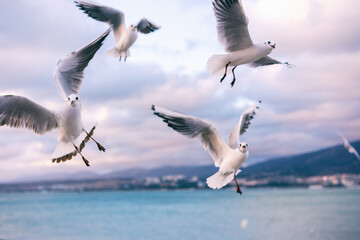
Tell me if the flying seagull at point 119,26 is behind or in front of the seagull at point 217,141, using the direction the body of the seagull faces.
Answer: behind

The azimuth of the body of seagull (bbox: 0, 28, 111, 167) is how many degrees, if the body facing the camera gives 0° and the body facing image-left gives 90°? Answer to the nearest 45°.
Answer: approximately 0°

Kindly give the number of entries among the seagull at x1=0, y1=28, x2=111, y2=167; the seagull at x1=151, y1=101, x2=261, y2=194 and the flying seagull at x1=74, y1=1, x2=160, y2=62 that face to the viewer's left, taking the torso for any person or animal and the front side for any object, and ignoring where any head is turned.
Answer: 0

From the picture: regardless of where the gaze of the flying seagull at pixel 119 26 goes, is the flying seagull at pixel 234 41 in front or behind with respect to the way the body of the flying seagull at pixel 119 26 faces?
in front

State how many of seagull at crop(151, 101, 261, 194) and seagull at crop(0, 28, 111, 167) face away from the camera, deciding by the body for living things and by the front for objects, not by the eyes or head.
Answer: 0

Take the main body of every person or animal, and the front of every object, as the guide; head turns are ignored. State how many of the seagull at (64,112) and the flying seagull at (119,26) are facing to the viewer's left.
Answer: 0

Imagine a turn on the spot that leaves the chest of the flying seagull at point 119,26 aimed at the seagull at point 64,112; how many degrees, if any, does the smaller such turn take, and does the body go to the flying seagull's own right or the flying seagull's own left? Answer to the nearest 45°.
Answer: approximately 45° to the flying seagull's own right

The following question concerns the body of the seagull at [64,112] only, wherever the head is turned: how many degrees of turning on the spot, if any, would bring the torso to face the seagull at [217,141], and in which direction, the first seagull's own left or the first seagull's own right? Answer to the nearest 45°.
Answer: approximately 45° to the first seagull's own left

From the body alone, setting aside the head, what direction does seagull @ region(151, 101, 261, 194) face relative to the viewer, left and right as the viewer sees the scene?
facing the viewer and to the right of the viewer

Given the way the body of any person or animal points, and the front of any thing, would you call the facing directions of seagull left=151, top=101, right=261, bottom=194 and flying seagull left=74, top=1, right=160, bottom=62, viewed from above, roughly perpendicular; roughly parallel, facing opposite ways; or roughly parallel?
roughly parallel
